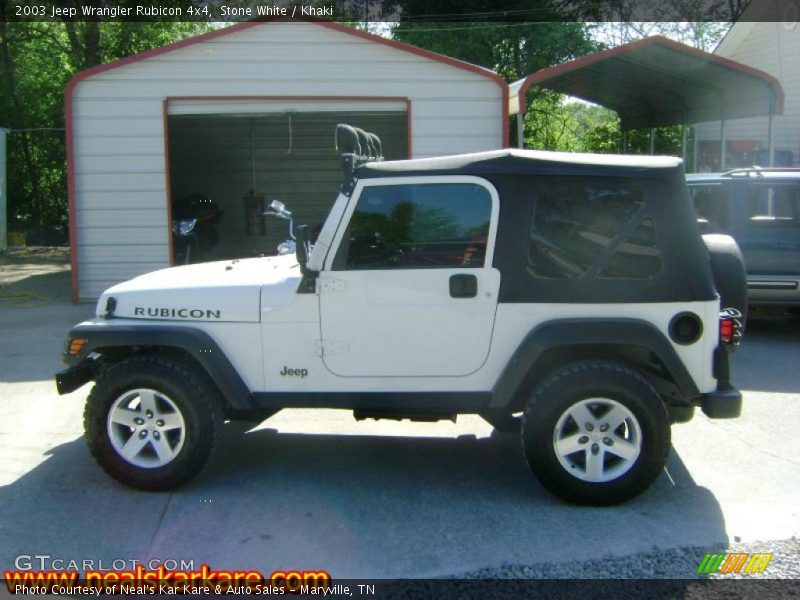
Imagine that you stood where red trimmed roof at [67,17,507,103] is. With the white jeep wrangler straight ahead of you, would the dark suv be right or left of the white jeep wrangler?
left

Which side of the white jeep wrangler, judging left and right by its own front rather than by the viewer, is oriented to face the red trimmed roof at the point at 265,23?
right

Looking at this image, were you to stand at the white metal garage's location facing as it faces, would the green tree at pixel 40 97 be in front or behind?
behind

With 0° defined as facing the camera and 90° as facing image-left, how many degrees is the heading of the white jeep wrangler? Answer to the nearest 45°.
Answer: approximately 90°

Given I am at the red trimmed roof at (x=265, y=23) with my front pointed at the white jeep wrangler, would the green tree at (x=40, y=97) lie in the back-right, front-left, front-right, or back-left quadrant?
back-right
